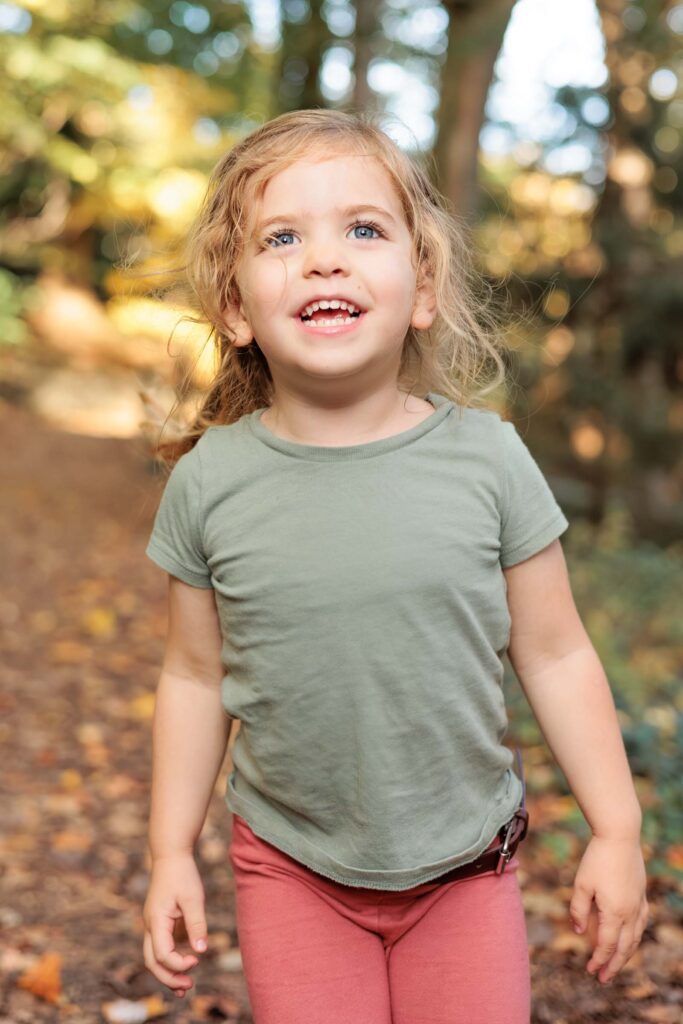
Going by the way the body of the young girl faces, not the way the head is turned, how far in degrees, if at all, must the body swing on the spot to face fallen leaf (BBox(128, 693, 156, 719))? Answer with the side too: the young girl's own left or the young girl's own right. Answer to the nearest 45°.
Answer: approximately 180°

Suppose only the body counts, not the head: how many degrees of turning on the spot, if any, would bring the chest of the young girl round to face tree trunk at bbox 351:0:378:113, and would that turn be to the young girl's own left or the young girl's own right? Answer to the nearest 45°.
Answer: approximately 180°

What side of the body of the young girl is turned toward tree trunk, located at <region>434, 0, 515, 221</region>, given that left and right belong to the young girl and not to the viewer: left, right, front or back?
back

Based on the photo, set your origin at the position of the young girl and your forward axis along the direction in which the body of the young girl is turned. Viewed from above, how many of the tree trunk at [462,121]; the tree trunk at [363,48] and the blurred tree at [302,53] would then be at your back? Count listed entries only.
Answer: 3

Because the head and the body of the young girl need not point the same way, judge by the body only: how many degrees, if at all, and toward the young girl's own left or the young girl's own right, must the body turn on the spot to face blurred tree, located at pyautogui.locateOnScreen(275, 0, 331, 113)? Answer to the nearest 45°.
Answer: approximately 180°

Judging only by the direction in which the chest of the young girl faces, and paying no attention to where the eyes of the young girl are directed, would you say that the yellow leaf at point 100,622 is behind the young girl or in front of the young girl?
behind

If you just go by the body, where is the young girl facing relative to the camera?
toward the camera
